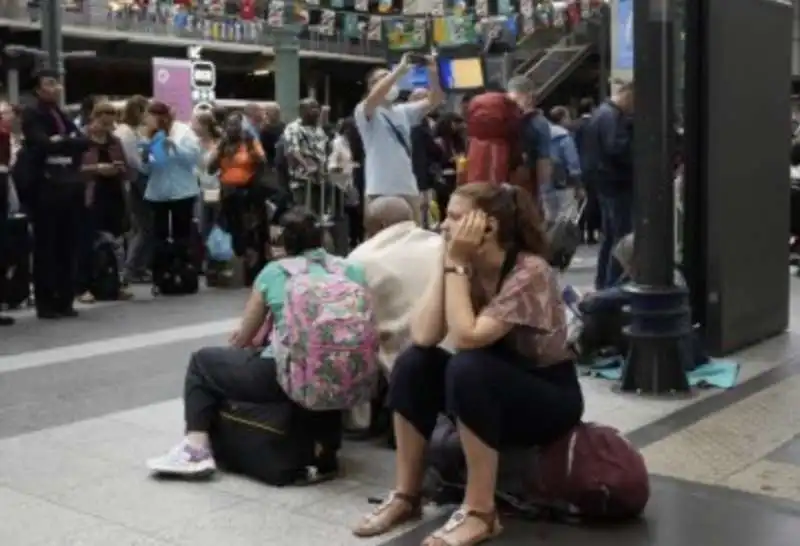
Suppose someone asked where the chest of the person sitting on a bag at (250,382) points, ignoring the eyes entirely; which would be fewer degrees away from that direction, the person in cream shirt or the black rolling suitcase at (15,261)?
the black rolling suitcase

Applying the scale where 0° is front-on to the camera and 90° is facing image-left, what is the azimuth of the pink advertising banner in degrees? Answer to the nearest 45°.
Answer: approximately 0°

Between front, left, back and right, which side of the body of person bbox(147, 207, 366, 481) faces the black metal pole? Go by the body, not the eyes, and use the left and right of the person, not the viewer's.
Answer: right

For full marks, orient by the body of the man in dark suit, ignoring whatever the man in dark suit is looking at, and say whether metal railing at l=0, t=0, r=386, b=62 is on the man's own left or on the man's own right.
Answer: on the man's own left

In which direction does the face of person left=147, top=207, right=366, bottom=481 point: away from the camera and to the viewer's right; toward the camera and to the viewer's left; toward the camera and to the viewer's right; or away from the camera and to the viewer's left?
away from the camera and to the viewer's left

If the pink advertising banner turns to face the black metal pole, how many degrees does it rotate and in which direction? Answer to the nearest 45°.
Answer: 0° — it already faces it

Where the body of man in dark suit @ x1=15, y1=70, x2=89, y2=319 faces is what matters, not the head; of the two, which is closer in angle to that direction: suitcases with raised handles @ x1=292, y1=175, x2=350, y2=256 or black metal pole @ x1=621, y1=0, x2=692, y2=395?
the black metal pole

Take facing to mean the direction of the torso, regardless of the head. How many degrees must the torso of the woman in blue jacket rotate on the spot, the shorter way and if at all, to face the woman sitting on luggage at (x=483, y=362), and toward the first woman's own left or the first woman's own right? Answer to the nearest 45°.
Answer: approximately 45° to the first woman's own left

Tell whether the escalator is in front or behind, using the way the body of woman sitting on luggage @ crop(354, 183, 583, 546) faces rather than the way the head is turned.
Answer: behind

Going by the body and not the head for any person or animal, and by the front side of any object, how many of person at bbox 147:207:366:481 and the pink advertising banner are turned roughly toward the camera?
1

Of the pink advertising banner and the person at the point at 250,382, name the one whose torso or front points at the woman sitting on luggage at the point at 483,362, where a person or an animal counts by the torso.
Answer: the pink advertising banner

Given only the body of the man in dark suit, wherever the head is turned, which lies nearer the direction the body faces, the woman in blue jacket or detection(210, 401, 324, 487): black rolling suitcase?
the black rolling suitcase

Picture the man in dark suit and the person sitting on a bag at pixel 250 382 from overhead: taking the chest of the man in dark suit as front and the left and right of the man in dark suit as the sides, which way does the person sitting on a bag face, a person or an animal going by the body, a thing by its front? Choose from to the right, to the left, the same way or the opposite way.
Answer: the opposite way

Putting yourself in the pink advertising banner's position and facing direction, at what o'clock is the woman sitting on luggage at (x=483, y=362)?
The woman sitting on luggage is roughly at 12 o'clock from the pink advertising banner.

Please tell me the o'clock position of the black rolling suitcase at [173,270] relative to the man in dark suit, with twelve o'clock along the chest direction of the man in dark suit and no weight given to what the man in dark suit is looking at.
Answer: The black rolling suitcase is roughly at 9 o'clock from the man in dark suit.

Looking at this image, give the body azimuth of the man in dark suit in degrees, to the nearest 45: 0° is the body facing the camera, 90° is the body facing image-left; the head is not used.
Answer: approximately 315°

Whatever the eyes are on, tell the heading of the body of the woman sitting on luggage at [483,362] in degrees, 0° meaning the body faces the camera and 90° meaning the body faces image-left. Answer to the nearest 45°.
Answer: approximately 45°
